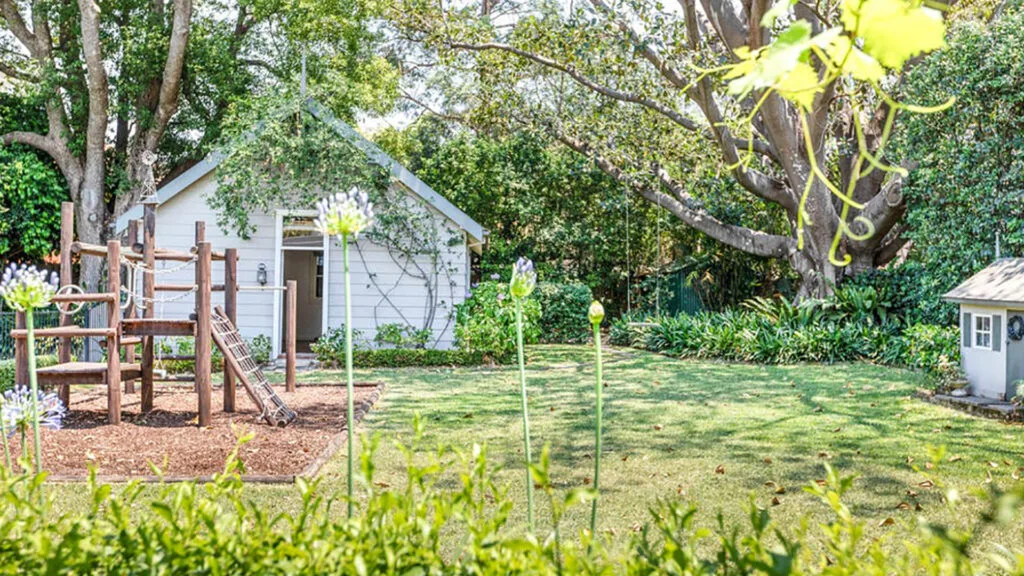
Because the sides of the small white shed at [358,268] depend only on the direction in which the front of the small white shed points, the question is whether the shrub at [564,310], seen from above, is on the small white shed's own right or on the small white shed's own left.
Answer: on the small white shed's own left

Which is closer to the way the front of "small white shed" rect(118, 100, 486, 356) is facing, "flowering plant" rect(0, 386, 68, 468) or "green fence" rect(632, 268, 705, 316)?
the flowering plant

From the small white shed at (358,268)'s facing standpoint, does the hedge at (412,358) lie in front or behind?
in front

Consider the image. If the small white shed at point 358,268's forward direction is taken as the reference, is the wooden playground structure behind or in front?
in front

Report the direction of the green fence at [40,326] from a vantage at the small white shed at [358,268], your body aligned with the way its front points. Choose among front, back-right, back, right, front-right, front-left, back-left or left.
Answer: right

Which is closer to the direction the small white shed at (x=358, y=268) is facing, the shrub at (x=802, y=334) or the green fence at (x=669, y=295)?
the shrub

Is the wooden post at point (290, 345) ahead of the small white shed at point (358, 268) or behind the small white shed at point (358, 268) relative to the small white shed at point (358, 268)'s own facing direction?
ahead

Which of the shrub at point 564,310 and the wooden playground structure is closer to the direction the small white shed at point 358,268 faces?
the wooden playground structure

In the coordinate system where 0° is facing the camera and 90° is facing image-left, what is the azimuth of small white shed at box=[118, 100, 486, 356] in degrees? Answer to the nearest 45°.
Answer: approximately 0°

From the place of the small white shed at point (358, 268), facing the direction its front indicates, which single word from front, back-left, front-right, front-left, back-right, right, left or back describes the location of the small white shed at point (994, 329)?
front-left

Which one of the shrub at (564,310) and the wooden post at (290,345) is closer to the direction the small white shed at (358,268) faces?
the wooden post

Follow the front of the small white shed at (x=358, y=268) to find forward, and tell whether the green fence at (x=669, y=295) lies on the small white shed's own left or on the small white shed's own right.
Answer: on the small white shed's own left
